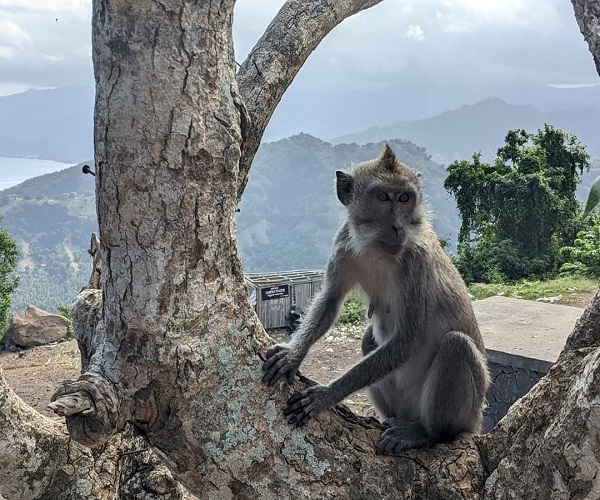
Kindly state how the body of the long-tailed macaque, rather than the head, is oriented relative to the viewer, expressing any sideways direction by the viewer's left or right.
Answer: facing the viewer and to the left of the viewer

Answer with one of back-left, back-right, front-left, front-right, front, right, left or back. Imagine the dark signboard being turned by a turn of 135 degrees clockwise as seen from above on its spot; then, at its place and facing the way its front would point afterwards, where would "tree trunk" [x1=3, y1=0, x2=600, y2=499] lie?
back-left

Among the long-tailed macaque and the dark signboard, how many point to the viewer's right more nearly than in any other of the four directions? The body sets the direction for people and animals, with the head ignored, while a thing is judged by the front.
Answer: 0

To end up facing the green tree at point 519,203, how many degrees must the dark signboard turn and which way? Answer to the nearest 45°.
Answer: approximately 135° to its left

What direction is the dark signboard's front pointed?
toward the camera

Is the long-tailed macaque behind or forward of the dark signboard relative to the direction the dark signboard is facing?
forward

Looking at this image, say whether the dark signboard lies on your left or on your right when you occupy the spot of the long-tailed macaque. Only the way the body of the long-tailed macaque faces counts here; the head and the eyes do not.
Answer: on your right

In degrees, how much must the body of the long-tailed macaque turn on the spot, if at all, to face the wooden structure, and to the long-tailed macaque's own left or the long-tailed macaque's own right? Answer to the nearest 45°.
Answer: approximately 135° to the long-tailed macaque's own right
